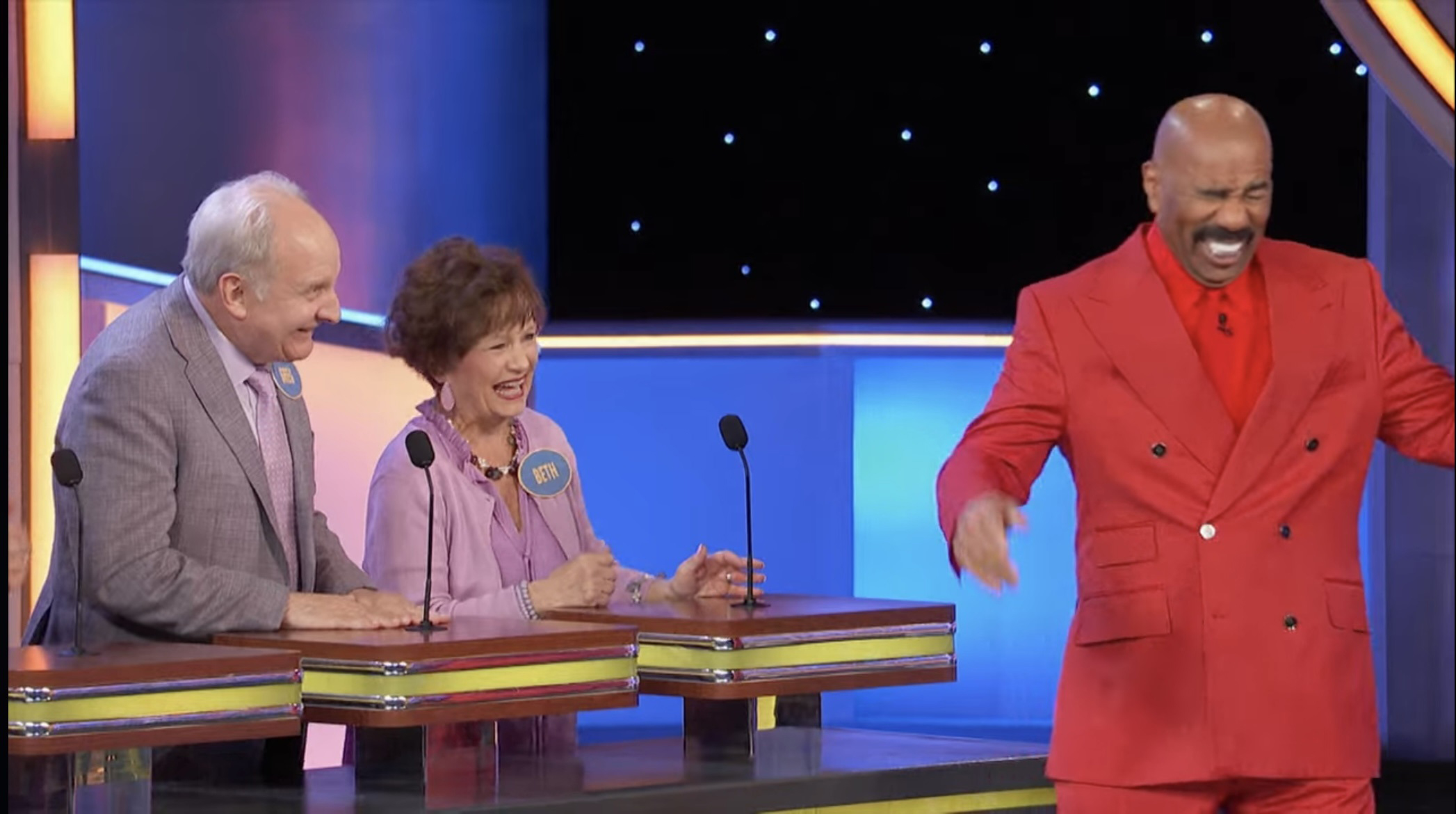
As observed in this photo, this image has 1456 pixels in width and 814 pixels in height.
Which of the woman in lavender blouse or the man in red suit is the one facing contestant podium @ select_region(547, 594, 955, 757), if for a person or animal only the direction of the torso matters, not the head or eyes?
the woman in lavender blouse

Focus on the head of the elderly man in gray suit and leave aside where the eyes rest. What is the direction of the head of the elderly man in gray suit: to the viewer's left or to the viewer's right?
to the viewer's right

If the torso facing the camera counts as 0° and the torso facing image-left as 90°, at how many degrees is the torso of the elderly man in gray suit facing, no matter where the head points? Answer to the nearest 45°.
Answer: approximately 315°

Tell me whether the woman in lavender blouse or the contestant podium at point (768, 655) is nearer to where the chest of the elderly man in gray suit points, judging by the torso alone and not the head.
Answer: the contestant podium

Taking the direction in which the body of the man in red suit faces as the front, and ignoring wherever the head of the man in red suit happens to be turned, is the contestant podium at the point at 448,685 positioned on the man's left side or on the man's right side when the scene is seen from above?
on the man's right side

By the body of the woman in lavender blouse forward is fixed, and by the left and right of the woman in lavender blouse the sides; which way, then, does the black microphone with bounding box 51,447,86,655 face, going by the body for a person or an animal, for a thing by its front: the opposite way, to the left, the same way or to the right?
the opposite way

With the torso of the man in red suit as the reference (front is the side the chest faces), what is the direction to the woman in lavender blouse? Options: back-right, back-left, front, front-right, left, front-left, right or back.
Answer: back-right

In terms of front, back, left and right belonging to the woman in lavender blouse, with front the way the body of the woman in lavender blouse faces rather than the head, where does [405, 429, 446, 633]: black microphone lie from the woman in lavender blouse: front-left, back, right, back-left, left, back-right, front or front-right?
front-right

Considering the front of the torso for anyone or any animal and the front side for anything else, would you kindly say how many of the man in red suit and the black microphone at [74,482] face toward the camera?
1

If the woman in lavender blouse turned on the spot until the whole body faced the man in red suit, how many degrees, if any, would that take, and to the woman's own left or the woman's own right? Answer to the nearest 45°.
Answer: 0° — they already face them
